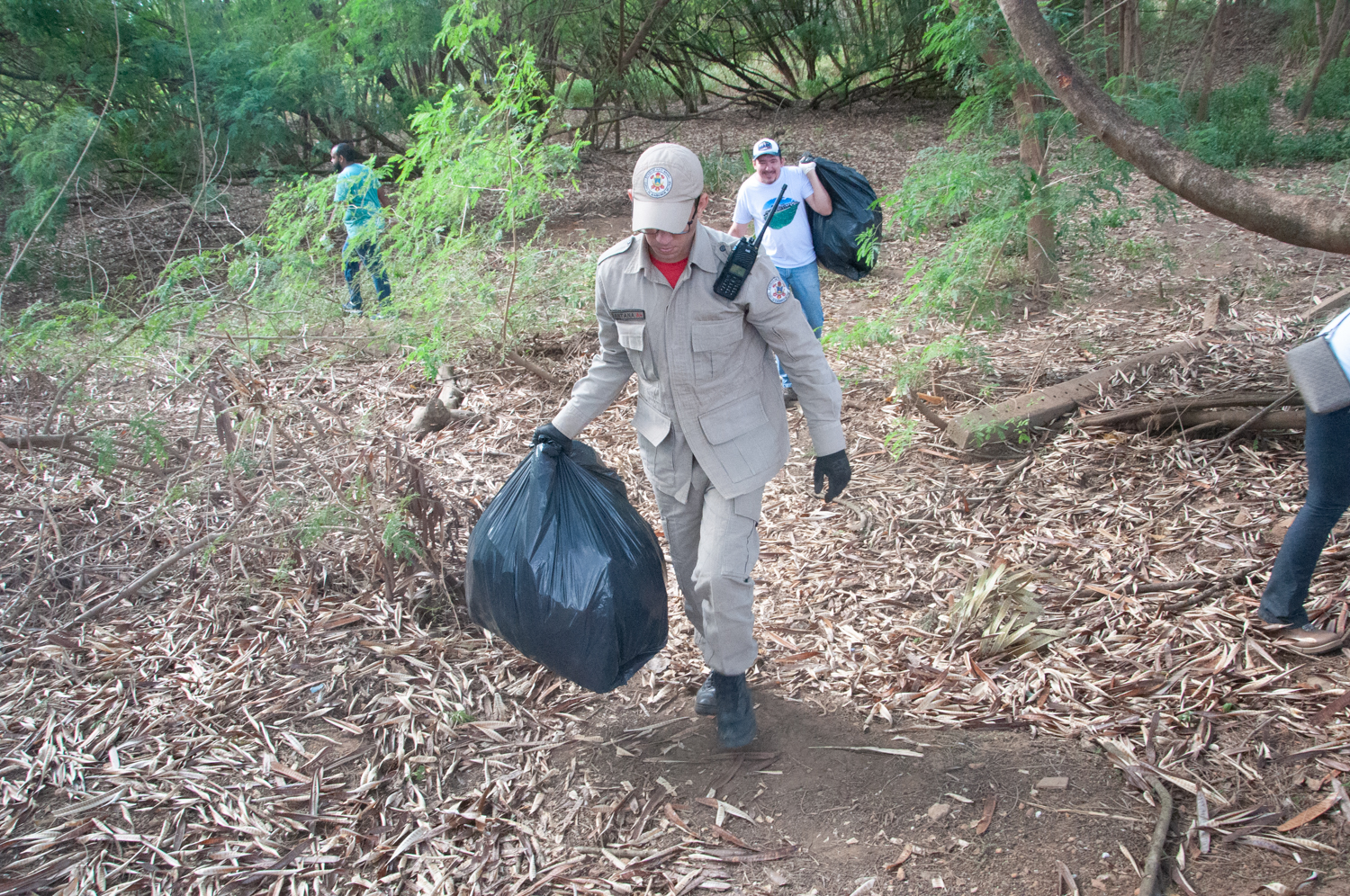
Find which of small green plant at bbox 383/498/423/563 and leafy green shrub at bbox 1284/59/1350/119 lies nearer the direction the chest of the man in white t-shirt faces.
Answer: the small green plant

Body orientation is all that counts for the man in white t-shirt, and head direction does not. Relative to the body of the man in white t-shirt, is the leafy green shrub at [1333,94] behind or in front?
behind

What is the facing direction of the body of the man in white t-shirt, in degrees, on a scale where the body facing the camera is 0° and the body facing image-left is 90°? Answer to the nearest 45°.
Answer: approximately 0°
